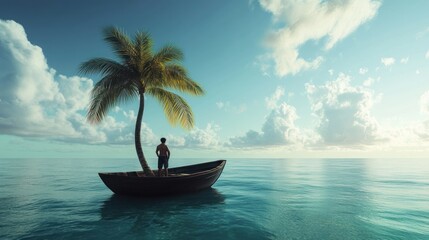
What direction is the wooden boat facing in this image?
to the viewer's right
